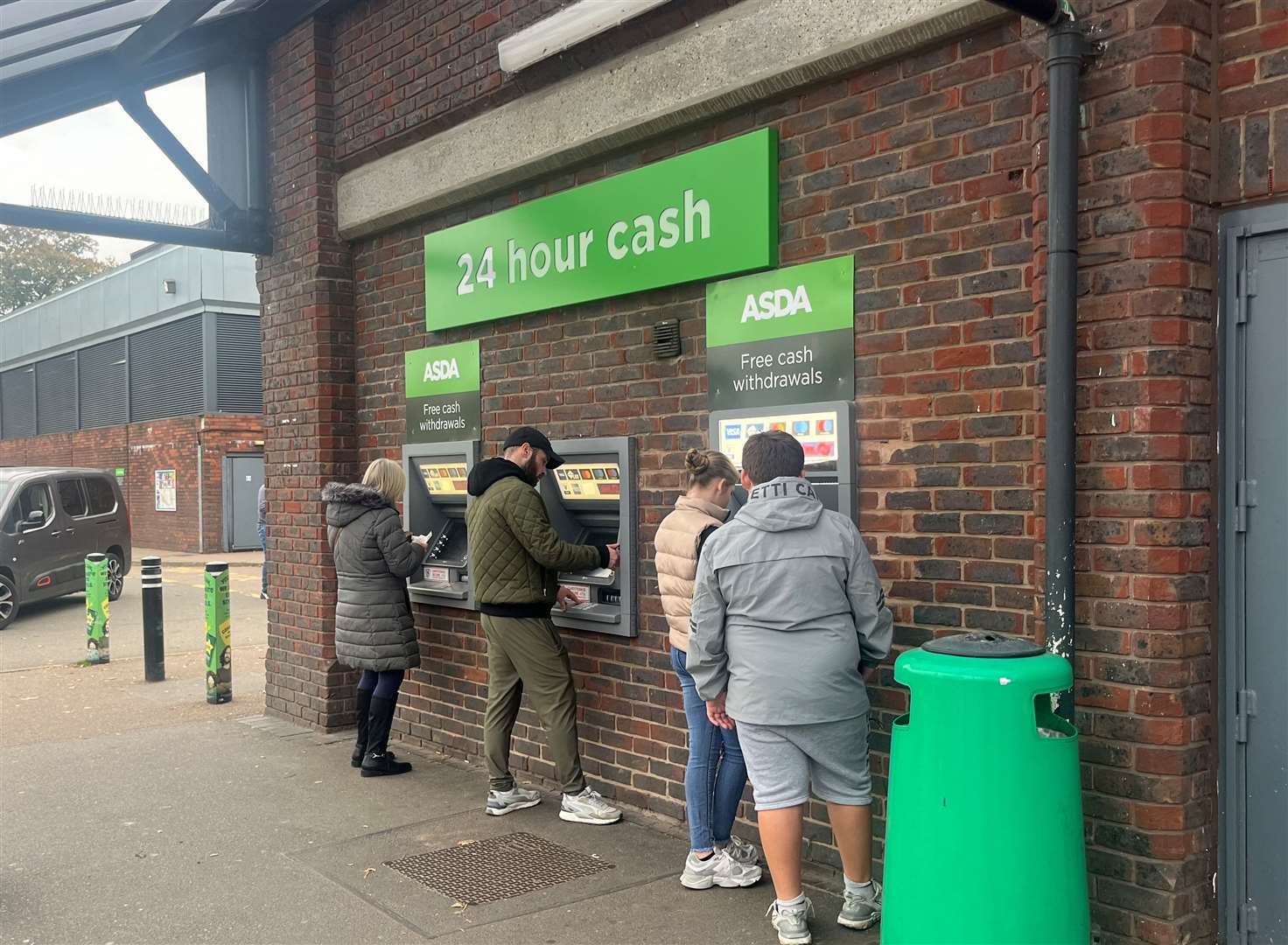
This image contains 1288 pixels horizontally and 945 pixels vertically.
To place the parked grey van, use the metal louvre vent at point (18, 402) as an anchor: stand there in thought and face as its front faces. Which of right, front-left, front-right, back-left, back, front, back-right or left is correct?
front-left

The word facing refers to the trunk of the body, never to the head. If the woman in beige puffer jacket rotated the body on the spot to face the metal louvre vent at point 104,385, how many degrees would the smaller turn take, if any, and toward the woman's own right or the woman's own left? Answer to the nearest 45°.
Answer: approximately 90° to the woman's own left

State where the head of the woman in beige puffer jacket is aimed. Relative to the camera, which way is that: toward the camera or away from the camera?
away from the camera

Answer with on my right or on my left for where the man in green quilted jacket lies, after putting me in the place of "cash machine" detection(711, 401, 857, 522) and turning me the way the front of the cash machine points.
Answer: on my right

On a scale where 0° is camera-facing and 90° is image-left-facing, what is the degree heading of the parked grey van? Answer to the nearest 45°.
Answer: approximately 45°

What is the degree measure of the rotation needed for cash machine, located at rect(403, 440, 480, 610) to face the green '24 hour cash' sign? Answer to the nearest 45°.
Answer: approximately 90° to its left

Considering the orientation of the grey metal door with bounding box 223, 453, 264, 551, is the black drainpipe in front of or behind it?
in front

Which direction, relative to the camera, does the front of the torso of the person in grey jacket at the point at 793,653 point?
away from the camera

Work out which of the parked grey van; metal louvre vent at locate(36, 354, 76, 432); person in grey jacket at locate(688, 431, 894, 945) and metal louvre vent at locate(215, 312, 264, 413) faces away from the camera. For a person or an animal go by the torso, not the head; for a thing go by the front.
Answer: the person in grey jacket

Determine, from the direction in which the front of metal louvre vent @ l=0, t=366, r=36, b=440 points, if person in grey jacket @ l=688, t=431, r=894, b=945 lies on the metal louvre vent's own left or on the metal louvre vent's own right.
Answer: on the metal louvre vent's own left

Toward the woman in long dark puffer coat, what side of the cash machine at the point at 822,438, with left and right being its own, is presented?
right

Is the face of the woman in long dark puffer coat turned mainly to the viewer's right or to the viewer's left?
to the viewer's right

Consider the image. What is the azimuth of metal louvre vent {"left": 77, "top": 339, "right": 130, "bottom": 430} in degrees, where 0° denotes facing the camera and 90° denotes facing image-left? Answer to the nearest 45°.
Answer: approximately 45°
